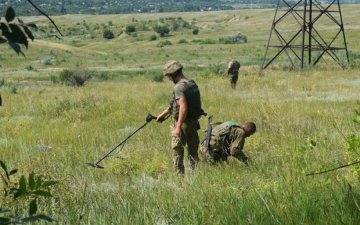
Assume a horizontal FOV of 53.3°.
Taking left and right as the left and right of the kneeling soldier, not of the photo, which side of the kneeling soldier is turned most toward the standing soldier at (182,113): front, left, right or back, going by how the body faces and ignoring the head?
back

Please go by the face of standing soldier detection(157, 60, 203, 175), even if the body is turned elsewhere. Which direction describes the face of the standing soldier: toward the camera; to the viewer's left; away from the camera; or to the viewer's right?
to the viewer's left

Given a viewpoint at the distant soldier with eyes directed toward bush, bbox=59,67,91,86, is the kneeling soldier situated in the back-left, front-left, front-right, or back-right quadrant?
back-left

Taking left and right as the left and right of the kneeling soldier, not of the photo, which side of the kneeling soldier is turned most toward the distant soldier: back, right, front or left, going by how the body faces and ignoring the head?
left

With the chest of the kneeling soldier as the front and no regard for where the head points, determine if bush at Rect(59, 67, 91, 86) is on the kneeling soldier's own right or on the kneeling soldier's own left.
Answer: on the kneeling soldier's own left

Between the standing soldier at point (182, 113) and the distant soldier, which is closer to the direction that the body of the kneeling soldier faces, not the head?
the distant soldier

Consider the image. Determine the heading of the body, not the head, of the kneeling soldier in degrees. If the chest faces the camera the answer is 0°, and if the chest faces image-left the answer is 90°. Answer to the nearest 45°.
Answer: approximately 270°
